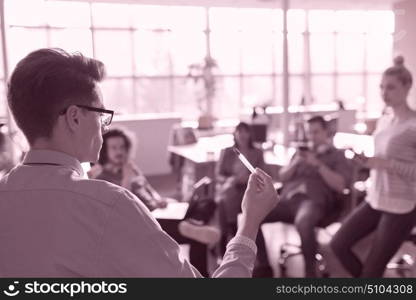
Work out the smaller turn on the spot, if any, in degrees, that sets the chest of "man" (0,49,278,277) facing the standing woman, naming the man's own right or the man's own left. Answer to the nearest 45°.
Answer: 0° — they already face them

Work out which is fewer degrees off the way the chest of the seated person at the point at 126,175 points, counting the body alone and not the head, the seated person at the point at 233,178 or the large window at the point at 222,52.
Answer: the seated person

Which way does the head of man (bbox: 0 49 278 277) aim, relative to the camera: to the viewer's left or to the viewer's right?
to the viewer's right

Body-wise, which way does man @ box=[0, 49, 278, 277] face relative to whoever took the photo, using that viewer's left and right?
facing away from the viewer and to the right of the viewer

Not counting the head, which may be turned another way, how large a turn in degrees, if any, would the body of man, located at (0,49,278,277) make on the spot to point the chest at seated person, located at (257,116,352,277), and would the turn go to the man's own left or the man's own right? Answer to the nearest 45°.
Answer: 0° — they already face them

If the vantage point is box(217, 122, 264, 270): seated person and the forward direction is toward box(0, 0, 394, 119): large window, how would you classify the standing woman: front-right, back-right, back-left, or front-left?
back-right

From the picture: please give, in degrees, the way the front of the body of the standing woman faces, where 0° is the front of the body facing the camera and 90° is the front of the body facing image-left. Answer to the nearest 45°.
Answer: approximately 45°

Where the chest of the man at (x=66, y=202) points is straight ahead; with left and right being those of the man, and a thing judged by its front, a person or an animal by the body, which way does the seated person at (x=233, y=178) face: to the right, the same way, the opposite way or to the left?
the opposite way

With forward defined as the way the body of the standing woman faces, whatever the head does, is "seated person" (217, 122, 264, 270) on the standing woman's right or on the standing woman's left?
on the standing woman's right
